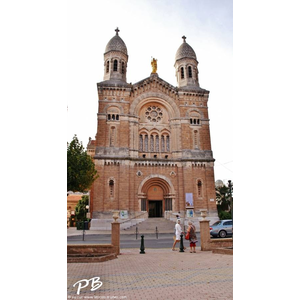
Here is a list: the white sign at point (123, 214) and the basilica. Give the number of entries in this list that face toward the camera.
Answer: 2

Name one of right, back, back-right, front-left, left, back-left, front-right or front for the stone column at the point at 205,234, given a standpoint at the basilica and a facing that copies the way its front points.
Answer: front

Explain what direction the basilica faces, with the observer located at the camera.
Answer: facing the viewer

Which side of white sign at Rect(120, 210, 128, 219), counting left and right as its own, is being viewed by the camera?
front

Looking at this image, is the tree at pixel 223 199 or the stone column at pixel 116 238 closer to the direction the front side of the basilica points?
the stone column

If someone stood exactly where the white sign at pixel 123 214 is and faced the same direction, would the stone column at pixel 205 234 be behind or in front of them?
in front

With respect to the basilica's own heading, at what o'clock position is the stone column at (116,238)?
The stone column is roughly at 12 o'clock from the basilica.

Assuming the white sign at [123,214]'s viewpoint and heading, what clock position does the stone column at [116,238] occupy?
The stone column is roughly at 12 o'clock from the white sign.
